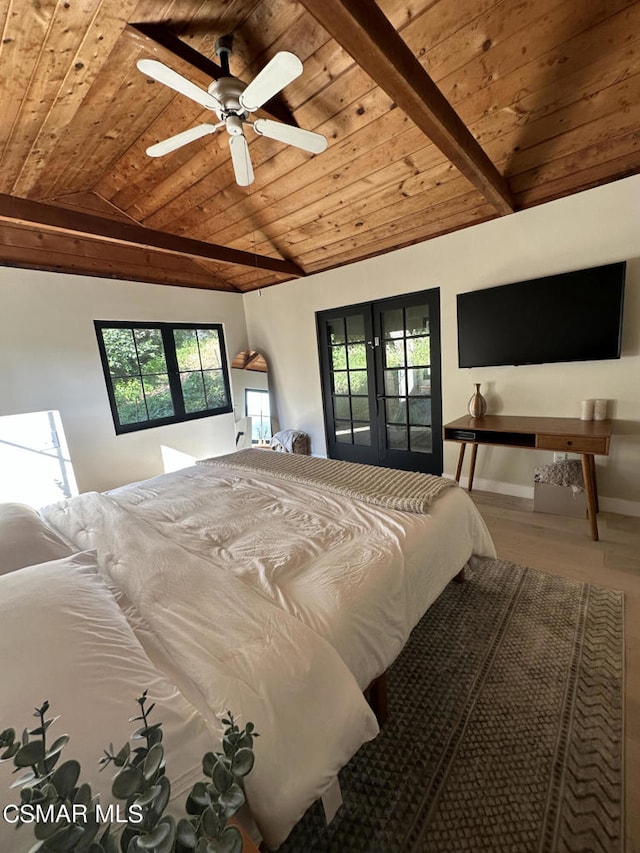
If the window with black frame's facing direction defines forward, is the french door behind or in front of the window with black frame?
in front

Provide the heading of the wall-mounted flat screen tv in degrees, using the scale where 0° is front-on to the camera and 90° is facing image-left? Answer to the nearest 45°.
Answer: approximately 45°

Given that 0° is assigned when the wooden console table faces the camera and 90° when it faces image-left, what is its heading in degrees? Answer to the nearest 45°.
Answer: approximately 45°

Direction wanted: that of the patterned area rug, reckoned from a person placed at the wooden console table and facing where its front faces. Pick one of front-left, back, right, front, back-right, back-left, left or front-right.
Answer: front-left

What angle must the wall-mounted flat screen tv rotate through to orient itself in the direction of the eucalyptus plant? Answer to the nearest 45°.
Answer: approximately 45° to its left

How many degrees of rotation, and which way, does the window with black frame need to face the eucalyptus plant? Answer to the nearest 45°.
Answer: approximately 45° to its right

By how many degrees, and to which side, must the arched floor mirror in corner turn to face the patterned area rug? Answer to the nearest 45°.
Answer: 0° — it already faces it

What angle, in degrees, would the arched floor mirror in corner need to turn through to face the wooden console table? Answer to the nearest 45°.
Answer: approximately 45° to its left

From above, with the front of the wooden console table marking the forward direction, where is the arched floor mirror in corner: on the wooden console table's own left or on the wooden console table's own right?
on the wooden console table's own right

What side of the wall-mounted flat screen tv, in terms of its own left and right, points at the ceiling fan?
front

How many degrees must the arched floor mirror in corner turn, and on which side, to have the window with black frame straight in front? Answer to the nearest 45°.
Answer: approximately 45° to its right

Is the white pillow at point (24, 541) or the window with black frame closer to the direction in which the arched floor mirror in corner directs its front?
the white pillow

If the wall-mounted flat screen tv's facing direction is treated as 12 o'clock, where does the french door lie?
The french door is roughly at 2 o'clock from the wall-mounted flat screen tv.

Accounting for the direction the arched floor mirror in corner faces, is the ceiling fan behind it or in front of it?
in front

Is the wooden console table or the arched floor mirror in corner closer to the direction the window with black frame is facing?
the wooden console table
